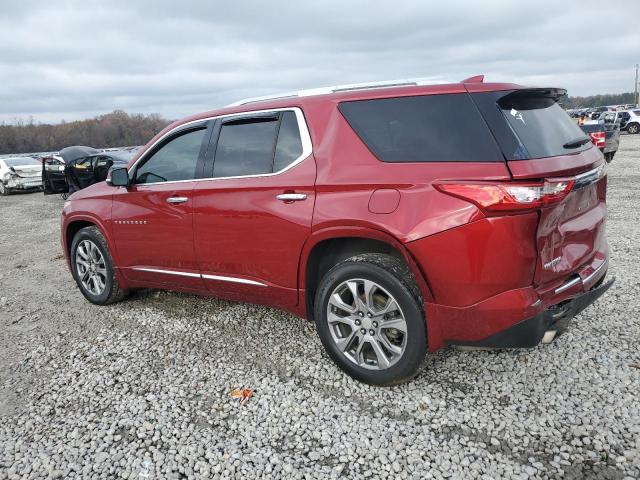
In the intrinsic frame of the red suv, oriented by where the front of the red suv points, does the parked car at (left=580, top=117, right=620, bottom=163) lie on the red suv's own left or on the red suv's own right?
on the red suv's own right

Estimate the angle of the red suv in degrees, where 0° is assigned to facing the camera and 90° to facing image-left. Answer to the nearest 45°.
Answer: approximately 135°

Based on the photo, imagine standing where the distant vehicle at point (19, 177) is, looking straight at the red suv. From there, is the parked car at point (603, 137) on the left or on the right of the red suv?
left

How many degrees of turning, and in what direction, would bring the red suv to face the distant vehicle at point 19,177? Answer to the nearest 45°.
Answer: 0° — it already faces it

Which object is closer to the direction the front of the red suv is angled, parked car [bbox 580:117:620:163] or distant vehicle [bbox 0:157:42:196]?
the distant vehicle

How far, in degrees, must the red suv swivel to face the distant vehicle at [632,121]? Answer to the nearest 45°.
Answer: approximately 90° to its right
